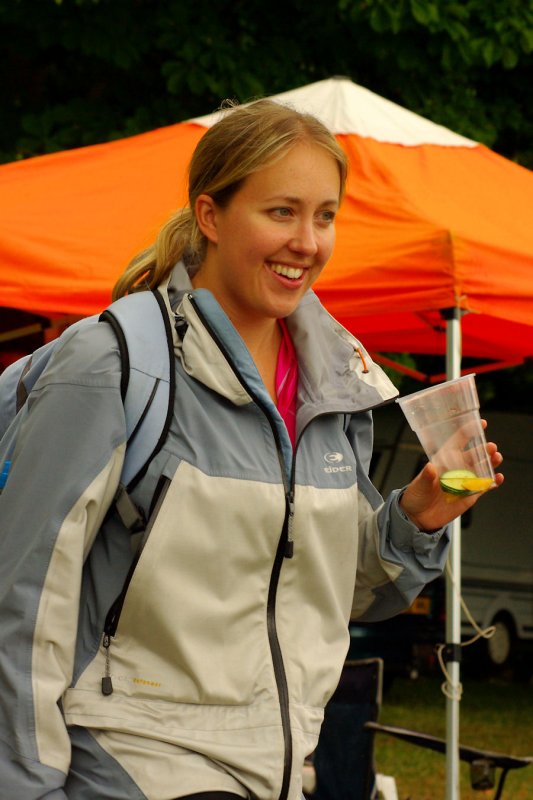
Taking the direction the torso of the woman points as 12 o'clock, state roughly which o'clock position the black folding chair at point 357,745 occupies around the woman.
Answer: The black folding chair is roughly at 8 o'clock from the woman.

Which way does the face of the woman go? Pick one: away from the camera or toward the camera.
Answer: toward the camera

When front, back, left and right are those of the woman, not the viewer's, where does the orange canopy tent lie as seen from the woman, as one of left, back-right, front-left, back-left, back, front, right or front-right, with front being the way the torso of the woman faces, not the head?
back-left

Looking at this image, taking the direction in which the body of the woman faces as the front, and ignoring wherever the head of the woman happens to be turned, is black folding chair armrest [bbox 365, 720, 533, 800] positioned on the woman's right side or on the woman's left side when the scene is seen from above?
on the woman's left side

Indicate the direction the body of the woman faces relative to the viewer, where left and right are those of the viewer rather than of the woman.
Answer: facing the viewer and to the right of the viewer
